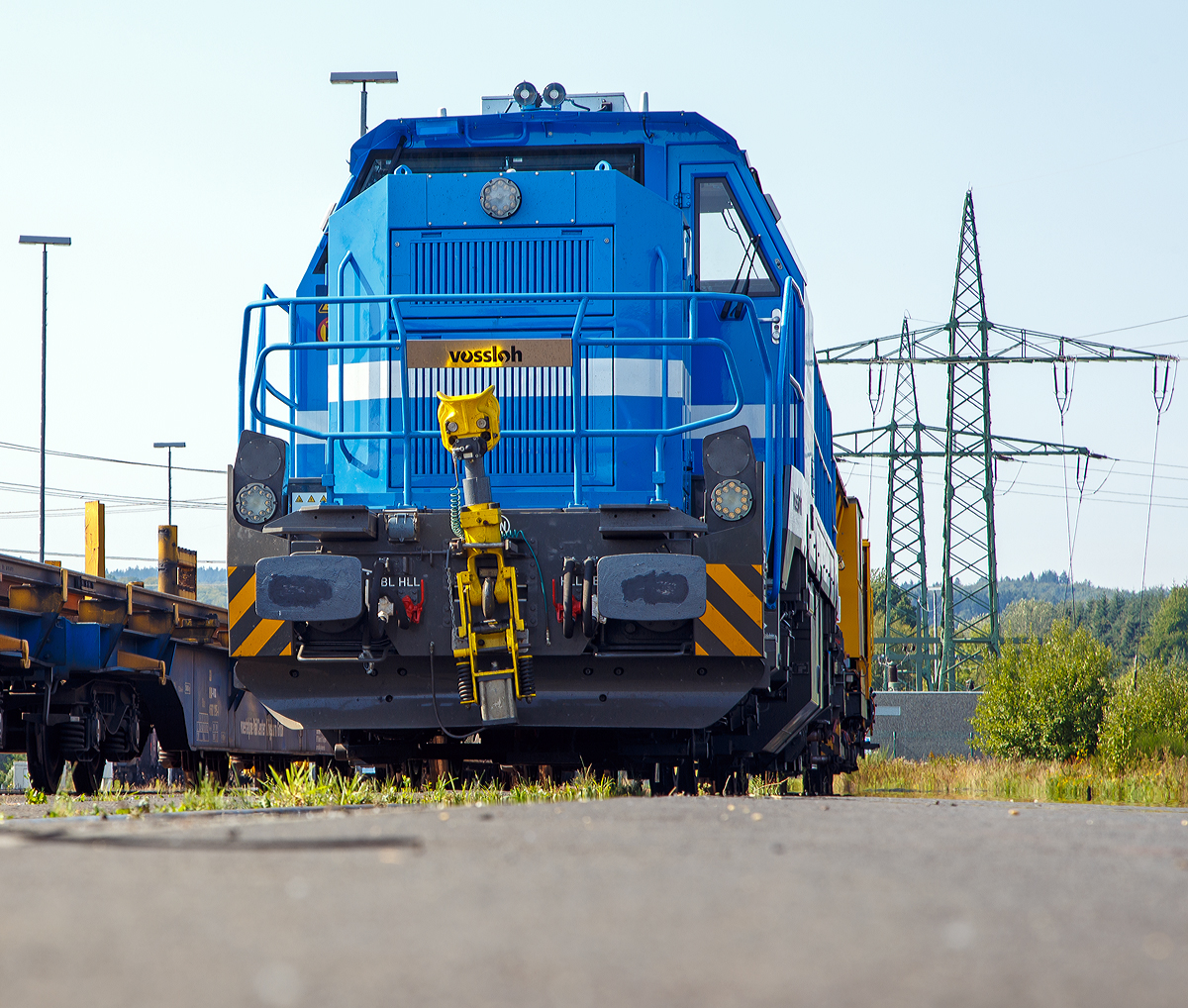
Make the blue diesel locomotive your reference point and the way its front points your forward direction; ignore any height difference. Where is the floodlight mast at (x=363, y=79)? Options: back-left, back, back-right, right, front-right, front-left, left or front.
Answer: back

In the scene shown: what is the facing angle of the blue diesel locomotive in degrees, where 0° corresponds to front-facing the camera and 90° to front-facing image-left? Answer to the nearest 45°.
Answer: approximately 0°

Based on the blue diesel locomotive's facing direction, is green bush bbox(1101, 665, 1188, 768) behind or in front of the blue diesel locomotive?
behind
